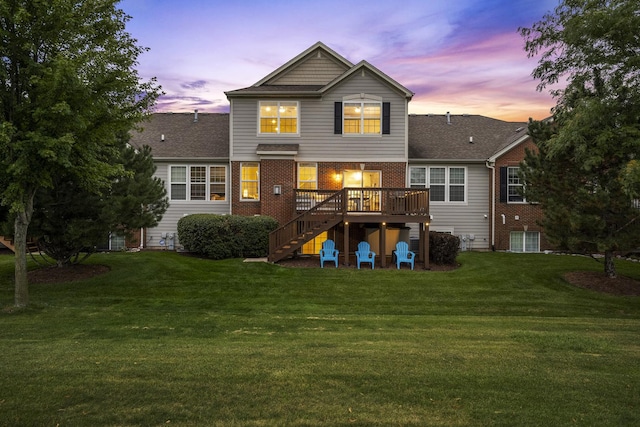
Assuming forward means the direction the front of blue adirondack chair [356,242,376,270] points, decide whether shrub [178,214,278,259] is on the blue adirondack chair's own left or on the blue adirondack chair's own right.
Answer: on the blue adirondack chair's own right

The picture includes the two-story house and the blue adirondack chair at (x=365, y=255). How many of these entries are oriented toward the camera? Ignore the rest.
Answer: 1

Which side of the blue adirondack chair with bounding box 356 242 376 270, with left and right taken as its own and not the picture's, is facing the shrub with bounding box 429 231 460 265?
left

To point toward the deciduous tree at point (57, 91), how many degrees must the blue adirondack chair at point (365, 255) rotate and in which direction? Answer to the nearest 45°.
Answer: approximately 45° to its right

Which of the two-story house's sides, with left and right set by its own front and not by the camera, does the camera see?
back

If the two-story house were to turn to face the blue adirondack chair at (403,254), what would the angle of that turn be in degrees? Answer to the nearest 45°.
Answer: approximately 135° to its right

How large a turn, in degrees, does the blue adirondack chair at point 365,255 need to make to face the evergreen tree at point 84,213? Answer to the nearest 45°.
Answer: approximately 45° to its right
